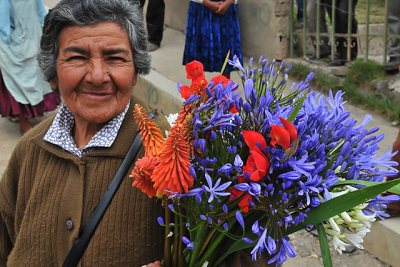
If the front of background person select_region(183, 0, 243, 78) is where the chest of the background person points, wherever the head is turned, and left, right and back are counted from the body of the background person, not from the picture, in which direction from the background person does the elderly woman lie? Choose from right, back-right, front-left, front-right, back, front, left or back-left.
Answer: front

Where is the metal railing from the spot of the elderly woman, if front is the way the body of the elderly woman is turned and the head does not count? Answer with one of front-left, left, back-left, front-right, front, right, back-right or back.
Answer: back-left

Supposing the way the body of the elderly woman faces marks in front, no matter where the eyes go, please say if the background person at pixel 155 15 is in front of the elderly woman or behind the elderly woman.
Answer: behind

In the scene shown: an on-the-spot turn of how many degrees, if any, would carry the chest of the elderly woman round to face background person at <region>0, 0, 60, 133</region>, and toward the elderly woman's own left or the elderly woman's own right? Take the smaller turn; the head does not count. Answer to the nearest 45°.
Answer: approximately 180°

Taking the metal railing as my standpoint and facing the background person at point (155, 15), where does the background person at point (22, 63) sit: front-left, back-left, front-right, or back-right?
front-left

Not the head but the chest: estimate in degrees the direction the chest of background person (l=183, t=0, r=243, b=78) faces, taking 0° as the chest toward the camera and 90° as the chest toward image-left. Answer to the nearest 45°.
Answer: approximately 0°

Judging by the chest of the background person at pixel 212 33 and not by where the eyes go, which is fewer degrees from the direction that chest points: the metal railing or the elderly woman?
the elderly woman

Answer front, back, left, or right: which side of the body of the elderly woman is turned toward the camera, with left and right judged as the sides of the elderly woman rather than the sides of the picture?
front

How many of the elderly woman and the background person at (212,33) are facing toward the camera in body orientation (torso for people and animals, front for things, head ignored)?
2

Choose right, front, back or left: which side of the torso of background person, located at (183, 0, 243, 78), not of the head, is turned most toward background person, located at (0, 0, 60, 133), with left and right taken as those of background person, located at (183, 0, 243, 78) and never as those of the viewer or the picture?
right

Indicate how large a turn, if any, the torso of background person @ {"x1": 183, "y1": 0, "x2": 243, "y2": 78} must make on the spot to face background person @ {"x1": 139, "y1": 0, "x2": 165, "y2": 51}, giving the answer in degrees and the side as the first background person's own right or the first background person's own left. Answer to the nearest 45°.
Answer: approximately 180°

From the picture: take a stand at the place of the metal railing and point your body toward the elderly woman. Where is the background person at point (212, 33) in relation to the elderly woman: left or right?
right
